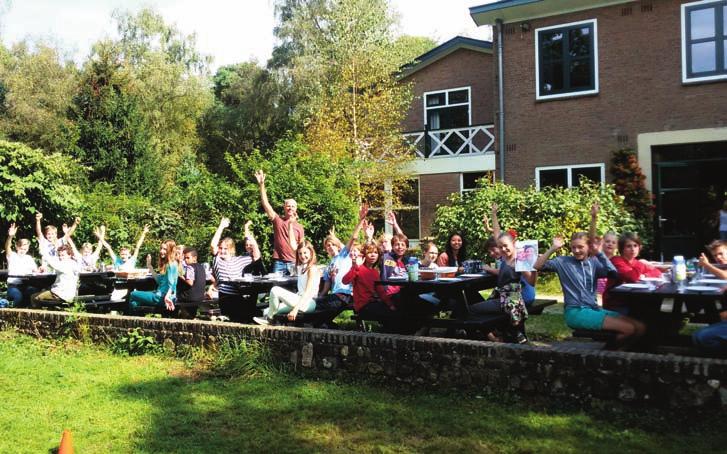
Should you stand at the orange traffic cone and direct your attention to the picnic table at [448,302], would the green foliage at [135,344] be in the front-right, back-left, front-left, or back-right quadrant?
front-left

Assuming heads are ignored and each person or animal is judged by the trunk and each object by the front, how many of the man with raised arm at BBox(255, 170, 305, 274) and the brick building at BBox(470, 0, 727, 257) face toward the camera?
2

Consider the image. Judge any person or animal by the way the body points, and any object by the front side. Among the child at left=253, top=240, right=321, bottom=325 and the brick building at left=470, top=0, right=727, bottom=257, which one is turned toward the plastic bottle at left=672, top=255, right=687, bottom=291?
the brick building

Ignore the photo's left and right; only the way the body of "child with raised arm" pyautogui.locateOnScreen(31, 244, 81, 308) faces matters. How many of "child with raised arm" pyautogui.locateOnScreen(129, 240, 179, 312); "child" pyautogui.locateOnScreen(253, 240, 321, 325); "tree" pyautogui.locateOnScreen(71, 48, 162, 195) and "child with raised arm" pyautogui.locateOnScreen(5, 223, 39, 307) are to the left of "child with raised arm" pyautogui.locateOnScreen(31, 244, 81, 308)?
2

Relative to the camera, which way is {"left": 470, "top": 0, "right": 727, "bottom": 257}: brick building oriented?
toward the camera

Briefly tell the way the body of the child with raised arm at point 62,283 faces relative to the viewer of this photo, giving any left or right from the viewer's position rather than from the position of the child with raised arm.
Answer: facing the viewer and to the left of the viewer

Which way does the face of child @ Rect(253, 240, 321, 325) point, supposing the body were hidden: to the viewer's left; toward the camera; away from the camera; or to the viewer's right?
toward the camera

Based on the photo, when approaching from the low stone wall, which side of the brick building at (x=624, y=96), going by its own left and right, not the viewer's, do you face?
front

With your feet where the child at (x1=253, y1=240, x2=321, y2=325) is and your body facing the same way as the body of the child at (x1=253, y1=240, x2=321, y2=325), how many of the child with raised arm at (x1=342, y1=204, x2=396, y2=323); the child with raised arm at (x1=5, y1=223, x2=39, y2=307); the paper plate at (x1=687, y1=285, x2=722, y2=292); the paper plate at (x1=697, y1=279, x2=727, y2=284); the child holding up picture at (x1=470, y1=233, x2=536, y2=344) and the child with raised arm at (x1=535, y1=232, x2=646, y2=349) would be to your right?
1

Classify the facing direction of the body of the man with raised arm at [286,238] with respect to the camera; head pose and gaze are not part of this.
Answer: toward the camera

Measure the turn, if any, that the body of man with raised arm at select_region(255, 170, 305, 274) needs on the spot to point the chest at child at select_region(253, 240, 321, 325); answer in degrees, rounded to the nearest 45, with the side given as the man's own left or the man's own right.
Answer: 0° — they already face them

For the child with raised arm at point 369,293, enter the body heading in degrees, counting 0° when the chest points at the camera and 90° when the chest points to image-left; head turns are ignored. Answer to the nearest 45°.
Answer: approximately 315°

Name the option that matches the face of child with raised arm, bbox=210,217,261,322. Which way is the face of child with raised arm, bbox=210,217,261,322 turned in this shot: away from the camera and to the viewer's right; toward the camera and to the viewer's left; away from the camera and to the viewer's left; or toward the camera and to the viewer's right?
toward the camera and to the viewer's left
